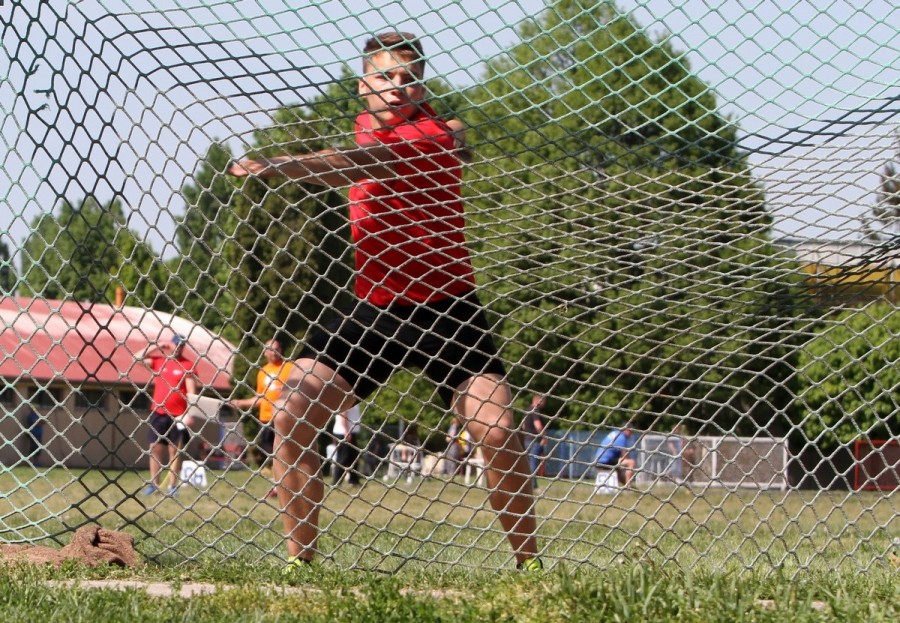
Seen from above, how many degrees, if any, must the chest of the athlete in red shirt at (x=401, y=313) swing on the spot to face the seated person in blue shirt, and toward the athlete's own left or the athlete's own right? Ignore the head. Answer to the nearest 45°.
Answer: approximately 135° to the athlete's own left

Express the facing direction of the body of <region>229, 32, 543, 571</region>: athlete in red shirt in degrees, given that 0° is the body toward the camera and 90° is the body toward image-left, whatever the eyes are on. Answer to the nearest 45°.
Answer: approximately 0°

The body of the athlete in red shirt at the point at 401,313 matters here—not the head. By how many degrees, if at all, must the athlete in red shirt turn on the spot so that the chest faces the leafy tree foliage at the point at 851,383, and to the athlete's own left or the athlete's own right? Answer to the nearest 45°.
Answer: approximately 135° to the athlete's own left

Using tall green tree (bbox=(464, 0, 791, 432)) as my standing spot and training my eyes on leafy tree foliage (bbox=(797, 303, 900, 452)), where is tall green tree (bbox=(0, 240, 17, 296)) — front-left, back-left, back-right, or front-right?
back-left

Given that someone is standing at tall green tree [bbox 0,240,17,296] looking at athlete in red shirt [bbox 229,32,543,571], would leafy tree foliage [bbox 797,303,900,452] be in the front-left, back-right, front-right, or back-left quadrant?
front-left

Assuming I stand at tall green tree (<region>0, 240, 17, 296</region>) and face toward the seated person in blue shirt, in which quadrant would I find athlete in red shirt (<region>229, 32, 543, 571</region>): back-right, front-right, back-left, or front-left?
front-right
